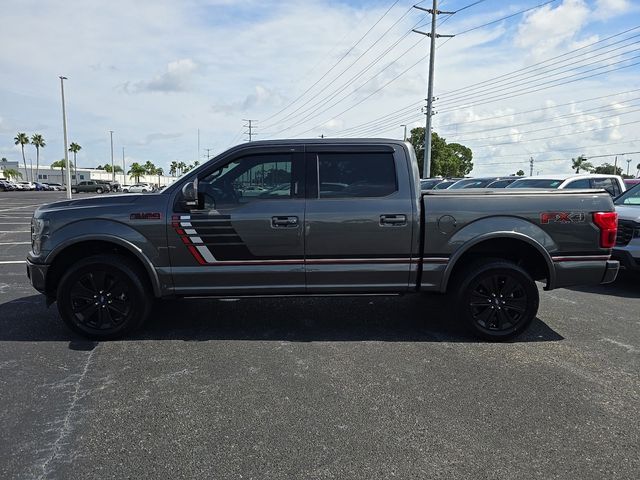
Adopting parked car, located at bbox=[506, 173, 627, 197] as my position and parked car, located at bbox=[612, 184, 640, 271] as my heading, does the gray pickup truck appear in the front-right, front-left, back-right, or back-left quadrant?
front-right

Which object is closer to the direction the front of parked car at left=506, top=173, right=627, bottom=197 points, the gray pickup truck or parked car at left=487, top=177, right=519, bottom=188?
the gray pickup truck

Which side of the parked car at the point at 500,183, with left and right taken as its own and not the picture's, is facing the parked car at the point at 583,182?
left

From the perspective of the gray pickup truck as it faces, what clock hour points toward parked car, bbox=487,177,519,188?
The parked car is roughly at 4 o'clock from the gray pickup truck.

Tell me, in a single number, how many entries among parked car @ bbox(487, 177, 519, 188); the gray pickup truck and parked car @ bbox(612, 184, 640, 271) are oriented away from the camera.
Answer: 0

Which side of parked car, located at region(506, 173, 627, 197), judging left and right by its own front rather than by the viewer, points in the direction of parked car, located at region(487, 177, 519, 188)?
right

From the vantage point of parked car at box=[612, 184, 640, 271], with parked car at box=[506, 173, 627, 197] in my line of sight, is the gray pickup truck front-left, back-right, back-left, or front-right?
back-left

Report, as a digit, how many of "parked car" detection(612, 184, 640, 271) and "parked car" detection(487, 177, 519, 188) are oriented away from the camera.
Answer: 0

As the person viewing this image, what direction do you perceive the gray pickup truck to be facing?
facing to the left of the viewer

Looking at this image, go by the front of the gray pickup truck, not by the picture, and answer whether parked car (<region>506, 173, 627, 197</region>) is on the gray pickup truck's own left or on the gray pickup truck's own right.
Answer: on the gray pickup truck's own right

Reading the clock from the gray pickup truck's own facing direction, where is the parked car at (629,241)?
The parked car is roughly at 5 o'clock from the gray pickup truck.

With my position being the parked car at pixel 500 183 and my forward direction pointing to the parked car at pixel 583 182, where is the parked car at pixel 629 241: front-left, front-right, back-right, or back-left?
front-right

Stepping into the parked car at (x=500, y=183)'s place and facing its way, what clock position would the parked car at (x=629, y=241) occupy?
the parked car at (x=629, y=241) is roughly at 10 o'clock from the parked car at (x=500, y=183).

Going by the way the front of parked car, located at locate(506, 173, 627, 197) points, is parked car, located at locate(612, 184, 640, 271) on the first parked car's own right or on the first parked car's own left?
on the first parked car's own left
